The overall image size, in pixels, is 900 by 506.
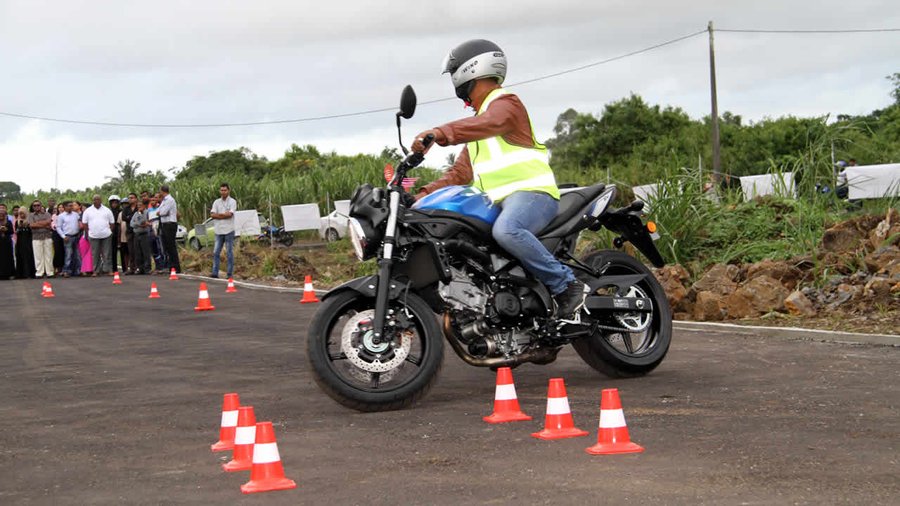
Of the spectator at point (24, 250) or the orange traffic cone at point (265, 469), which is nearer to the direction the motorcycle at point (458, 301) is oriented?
the orange traffic cone

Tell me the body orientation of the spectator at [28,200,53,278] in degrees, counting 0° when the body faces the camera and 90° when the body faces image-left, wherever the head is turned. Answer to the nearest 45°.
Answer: approximately 0°

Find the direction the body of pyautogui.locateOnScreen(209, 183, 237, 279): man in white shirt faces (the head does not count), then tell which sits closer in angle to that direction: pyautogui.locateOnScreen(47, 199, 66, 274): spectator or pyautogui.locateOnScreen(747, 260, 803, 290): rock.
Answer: the rock

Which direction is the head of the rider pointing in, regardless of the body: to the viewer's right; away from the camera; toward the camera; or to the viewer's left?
to the viewer's left

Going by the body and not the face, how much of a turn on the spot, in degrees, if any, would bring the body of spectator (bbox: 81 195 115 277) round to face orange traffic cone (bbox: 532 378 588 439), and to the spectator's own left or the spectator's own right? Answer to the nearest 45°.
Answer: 0° — they already face it

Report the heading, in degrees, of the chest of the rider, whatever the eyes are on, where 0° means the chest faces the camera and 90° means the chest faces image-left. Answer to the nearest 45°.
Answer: approximately 45°

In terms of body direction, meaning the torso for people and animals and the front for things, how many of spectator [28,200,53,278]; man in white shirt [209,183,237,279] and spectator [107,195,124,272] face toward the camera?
3

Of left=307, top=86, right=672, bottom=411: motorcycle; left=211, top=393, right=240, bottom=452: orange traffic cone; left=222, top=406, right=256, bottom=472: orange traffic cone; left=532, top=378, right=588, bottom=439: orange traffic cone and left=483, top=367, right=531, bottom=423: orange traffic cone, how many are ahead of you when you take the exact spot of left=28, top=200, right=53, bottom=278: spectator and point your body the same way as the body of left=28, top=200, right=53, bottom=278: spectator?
5
